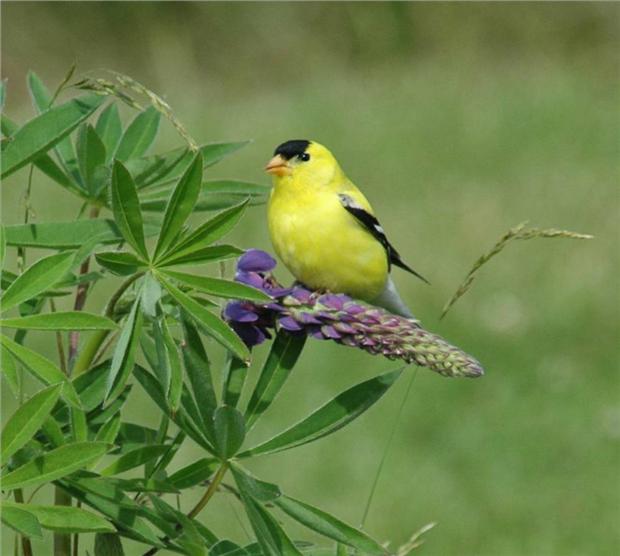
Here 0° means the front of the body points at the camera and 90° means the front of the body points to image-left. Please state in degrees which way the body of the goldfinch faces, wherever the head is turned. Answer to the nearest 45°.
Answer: approximately 45°
